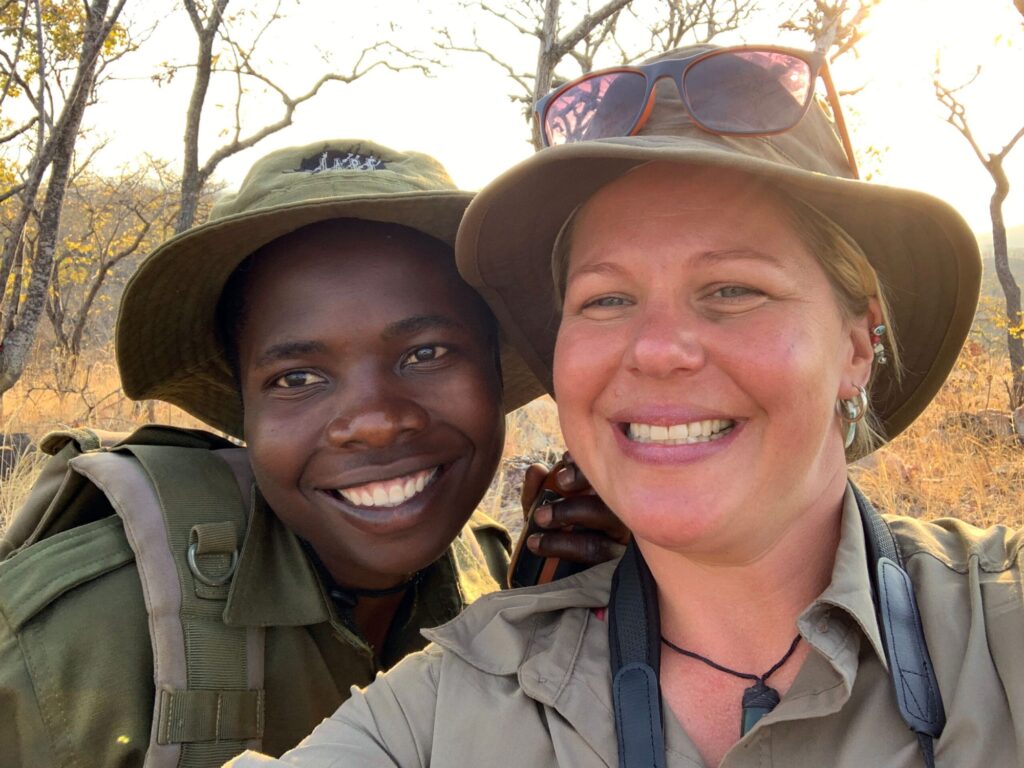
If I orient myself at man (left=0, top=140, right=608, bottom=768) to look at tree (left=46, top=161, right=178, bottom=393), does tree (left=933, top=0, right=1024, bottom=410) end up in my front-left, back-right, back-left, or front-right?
front-right

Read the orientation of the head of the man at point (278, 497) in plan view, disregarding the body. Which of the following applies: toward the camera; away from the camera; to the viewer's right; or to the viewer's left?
toward the camera

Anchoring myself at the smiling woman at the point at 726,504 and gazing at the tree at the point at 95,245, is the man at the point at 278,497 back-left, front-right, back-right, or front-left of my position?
front-left

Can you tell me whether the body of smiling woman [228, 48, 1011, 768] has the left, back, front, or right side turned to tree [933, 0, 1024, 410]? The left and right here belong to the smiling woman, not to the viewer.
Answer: back

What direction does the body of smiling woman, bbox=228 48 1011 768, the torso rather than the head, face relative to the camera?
toward the camera

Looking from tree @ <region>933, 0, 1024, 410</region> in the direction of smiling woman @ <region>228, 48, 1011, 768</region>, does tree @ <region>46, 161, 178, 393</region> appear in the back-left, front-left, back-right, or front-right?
front-right

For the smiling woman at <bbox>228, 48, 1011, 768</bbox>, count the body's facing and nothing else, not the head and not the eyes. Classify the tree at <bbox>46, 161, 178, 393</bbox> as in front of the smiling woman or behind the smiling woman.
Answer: behind

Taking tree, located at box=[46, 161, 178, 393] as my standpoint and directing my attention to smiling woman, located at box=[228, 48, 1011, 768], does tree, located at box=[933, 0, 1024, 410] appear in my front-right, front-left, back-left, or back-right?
front-left

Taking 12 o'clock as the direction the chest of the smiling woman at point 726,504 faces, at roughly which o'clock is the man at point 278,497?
The man is roughly at 4 o'clock from the smiling woman.

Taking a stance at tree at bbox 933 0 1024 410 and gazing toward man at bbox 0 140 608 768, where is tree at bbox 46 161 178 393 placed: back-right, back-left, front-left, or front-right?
front-right
